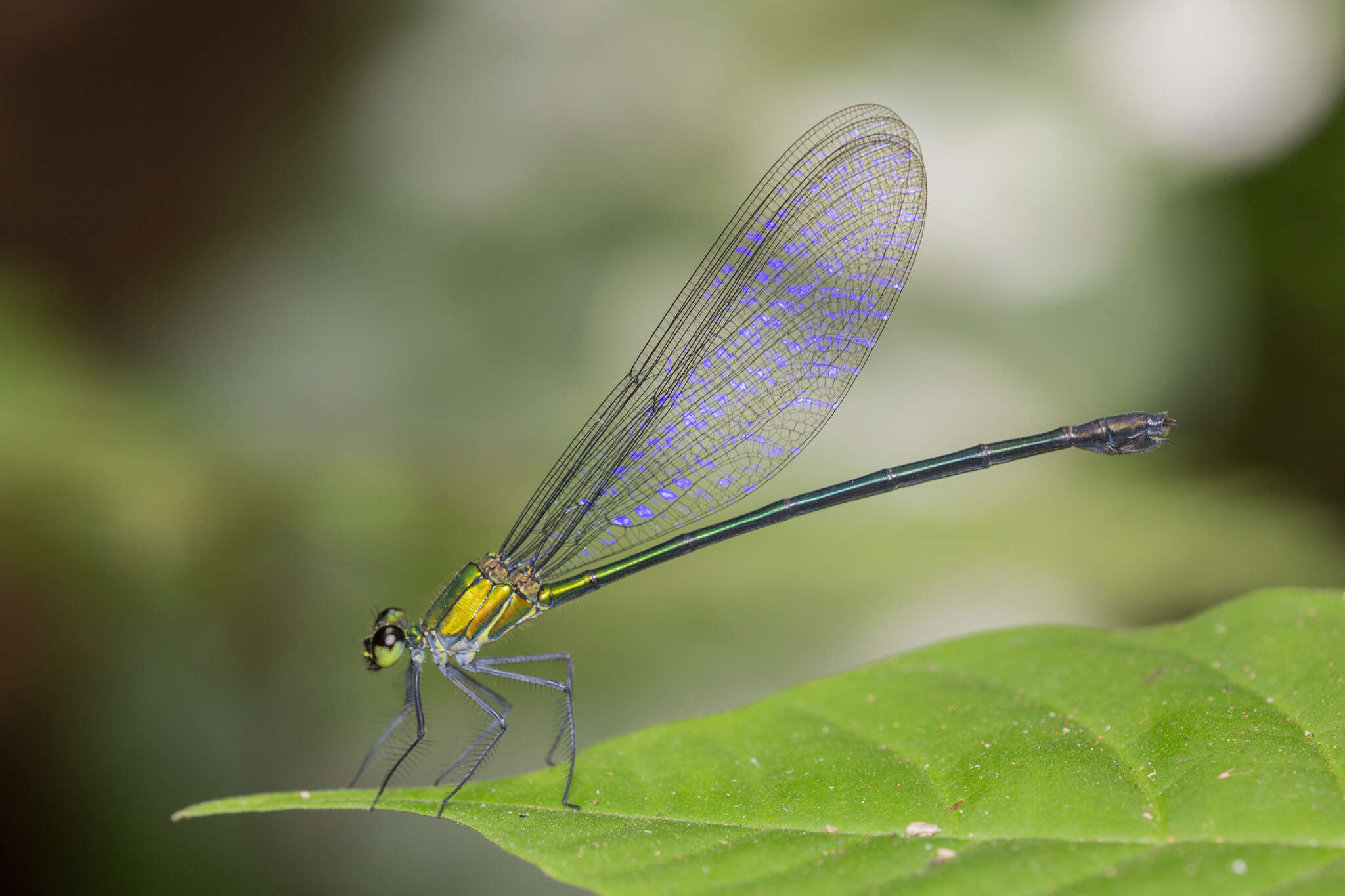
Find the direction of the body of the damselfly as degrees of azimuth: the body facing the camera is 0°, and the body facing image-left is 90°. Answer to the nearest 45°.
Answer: approximately 90°
